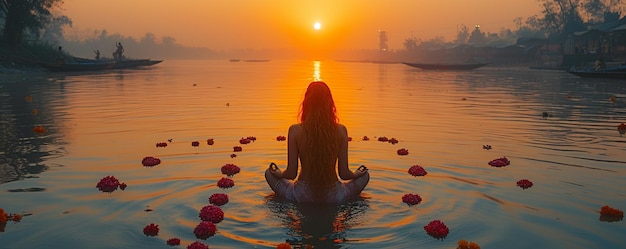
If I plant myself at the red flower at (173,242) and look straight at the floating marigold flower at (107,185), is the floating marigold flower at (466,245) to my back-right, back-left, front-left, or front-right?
back-right

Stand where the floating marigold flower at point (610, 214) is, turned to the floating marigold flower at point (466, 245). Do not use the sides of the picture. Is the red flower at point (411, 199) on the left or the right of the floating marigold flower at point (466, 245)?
right

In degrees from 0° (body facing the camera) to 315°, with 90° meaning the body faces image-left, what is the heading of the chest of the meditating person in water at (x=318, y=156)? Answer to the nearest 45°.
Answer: approximately 180°

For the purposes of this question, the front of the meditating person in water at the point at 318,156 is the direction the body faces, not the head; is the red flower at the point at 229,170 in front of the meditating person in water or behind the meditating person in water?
in front

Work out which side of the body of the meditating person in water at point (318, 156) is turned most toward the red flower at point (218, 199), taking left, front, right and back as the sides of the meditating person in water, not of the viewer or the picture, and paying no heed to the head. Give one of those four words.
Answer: left

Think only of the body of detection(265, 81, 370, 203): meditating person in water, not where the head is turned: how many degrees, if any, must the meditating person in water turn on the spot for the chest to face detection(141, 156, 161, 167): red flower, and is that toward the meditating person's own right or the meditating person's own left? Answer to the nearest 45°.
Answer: approximately 45° to the meditating person's own left

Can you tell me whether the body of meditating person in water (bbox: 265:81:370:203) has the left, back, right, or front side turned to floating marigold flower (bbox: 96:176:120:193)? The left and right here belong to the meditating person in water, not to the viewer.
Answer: left

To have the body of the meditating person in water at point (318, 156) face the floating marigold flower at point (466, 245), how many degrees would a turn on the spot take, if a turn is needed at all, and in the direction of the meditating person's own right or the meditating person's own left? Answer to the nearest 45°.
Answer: approximately 135° to the meditating person's own right

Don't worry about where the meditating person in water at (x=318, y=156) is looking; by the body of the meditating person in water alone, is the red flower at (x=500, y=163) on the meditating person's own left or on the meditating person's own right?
on the meditating person's own right

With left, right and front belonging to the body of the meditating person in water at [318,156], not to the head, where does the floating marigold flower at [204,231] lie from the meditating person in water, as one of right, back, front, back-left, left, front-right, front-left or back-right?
back-left

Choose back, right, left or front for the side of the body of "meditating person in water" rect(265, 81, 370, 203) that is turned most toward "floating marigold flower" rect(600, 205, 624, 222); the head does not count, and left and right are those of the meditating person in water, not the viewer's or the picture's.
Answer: right

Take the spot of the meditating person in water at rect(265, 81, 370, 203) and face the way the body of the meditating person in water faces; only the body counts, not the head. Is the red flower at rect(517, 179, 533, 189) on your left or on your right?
on your right

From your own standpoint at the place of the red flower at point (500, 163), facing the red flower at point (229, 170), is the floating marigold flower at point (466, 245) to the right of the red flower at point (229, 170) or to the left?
left

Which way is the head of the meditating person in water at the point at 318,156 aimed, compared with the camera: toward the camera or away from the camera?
away from the camera

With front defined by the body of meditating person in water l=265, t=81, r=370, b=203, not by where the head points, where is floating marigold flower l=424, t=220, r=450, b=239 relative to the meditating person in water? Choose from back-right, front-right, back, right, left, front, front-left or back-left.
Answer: back-right

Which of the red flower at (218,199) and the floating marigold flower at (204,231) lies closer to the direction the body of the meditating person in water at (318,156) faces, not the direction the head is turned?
the red flower
